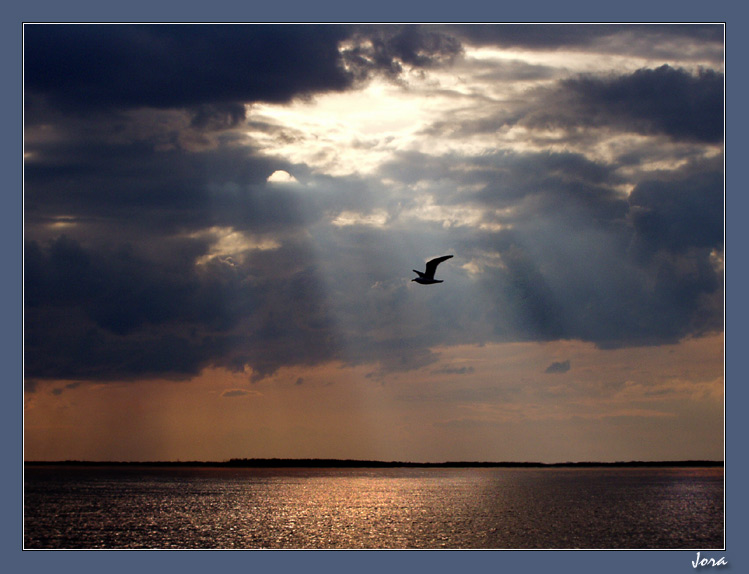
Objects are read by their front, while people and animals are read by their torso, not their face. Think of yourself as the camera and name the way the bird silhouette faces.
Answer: facing to the left of the viewer
